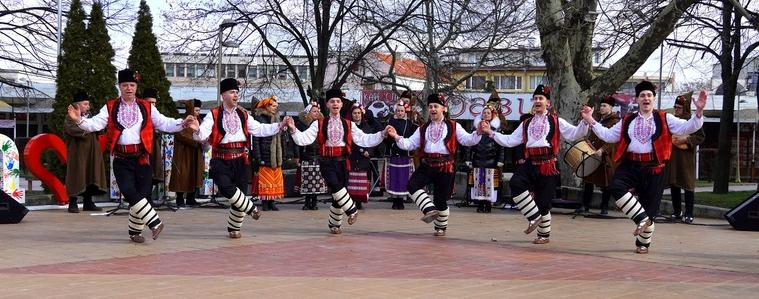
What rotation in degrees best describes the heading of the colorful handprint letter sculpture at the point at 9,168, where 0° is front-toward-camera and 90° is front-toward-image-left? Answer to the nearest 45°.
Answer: approximately 0°

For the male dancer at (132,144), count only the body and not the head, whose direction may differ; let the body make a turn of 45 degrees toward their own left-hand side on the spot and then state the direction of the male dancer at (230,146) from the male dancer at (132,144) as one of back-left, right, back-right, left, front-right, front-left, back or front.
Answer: front-left

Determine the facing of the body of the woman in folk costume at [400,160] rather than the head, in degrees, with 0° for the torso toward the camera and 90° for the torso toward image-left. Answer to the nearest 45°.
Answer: approximately 0°

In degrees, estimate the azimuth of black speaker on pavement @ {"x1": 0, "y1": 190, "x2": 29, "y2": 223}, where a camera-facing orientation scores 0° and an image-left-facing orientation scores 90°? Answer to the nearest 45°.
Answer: approximately 270°

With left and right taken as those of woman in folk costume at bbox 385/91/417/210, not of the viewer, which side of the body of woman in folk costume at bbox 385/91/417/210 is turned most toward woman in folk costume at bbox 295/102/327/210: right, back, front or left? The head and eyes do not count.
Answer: right
